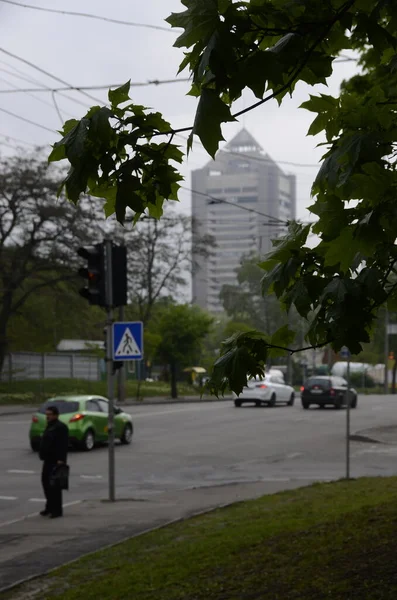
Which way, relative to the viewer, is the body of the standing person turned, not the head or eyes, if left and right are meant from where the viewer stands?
facing the viewer and to the left of the viewer

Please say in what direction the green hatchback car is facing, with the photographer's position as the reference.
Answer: facing away from the viewer and to the right of the viewer

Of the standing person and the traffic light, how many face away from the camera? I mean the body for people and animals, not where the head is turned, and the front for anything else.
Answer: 1

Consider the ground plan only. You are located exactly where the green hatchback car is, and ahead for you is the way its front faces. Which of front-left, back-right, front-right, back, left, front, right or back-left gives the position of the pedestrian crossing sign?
back-right

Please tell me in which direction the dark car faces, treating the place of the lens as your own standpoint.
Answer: facing away from the viewer and to the right of the viewer

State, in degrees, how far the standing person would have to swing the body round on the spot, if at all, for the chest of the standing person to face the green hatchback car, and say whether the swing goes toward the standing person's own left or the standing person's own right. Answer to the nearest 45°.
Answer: approximately 135° to the standing person's own right
